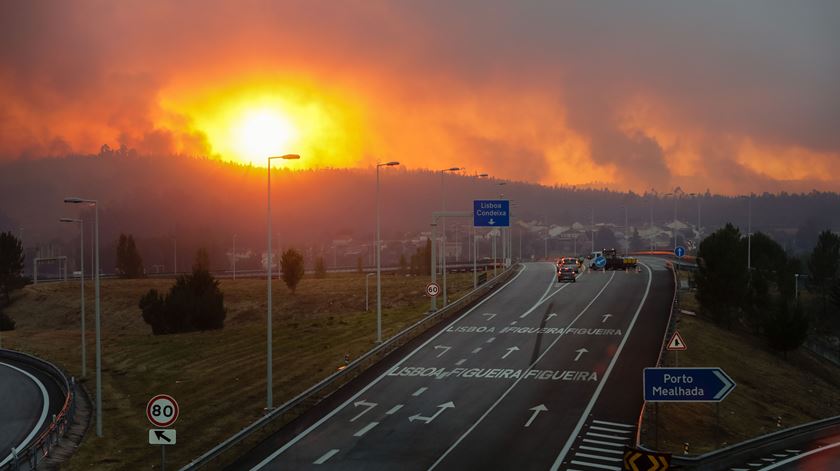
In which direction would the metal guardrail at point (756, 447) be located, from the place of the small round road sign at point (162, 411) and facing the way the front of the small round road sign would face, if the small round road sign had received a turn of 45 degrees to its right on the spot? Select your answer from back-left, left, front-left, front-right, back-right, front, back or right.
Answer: back-left

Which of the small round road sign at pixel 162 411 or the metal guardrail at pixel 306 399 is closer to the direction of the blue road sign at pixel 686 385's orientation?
the small round road sign

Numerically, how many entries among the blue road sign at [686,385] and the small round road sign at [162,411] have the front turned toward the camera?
2

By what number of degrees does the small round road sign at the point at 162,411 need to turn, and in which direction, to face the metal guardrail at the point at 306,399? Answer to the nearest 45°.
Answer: approximately 135° to its left

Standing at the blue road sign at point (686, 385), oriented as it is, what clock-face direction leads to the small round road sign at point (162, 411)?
The small round road sign is roughly at 2 o'clock from the blue road sign.

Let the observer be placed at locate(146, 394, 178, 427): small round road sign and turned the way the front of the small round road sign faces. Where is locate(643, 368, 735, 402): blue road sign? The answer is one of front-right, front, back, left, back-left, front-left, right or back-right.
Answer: left

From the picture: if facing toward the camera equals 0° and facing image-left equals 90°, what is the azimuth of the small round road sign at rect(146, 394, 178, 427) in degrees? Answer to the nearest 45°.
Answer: approximately 0°

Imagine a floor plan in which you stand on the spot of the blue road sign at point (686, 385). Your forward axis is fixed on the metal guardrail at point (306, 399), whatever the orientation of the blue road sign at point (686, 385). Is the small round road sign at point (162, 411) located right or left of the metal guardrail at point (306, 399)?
left
